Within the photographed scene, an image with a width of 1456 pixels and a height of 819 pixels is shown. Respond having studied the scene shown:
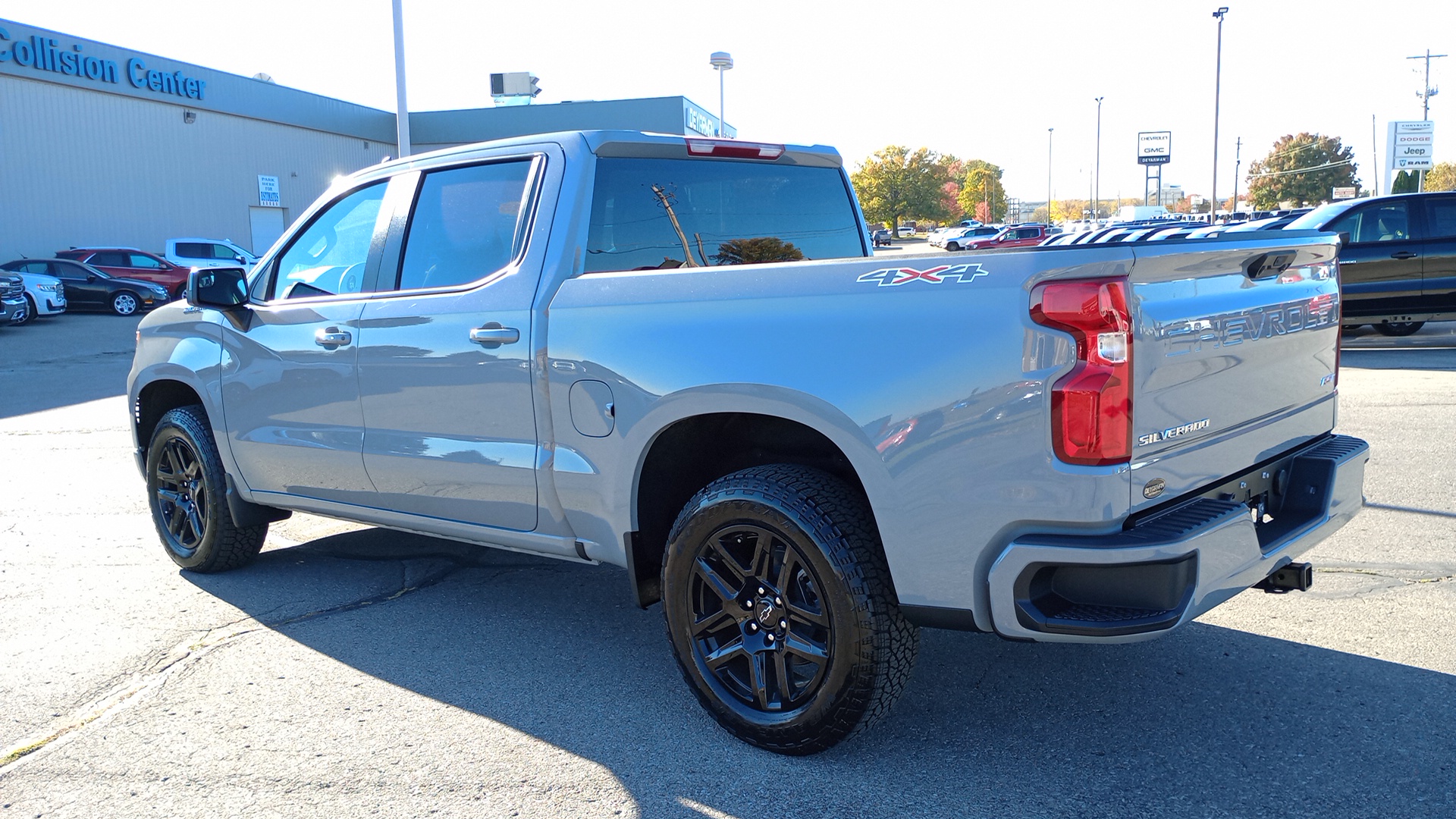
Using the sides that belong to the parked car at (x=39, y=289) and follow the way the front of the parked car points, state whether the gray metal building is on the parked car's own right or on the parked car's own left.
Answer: on the parked car's own left

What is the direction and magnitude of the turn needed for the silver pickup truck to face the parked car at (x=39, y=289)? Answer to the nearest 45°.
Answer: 0° — it already faces it

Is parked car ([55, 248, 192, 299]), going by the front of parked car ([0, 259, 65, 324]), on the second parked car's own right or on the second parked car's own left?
on the second parked car's own left

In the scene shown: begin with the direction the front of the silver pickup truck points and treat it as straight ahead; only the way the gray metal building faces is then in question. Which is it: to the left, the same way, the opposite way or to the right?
the opposite way

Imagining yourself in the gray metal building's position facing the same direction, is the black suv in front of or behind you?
in front

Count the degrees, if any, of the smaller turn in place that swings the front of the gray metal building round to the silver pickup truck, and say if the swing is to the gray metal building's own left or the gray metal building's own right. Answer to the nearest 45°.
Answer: approximately 45° to the gray metal building's own right

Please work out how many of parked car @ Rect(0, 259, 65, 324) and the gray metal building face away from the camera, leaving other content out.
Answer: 0

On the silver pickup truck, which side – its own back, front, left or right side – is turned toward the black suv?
right

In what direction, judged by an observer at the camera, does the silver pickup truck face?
facing away from the viewer and to the left of the viewer

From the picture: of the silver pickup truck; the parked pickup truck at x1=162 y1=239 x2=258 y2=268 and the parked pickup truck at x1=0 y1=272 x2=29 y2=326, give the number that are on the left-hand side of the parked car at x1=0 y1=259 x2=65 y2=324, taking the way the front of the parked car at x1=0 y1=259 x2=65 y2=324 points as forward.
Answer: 1

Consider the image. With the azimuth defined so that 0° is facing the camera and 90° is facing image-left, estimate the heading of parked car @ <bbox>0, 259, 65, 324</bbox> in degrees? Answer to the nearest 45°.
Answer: approximately 315°

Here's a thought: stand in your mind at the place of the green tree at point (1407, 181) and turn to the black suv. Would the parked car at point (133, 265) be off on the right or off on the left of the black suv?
right

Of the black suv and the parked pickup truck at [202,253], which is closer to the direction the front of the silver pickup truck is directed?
the parked pickup truck

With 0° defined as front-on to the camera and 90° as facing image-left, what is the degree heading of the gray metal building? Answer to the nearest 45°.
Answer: approximately 315°

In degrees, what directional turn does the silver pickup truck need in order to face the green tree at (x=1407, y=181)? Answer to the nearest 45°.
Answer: approximately 90° to its right

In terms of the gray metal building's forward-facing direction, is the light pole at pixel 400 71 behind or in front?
in front
